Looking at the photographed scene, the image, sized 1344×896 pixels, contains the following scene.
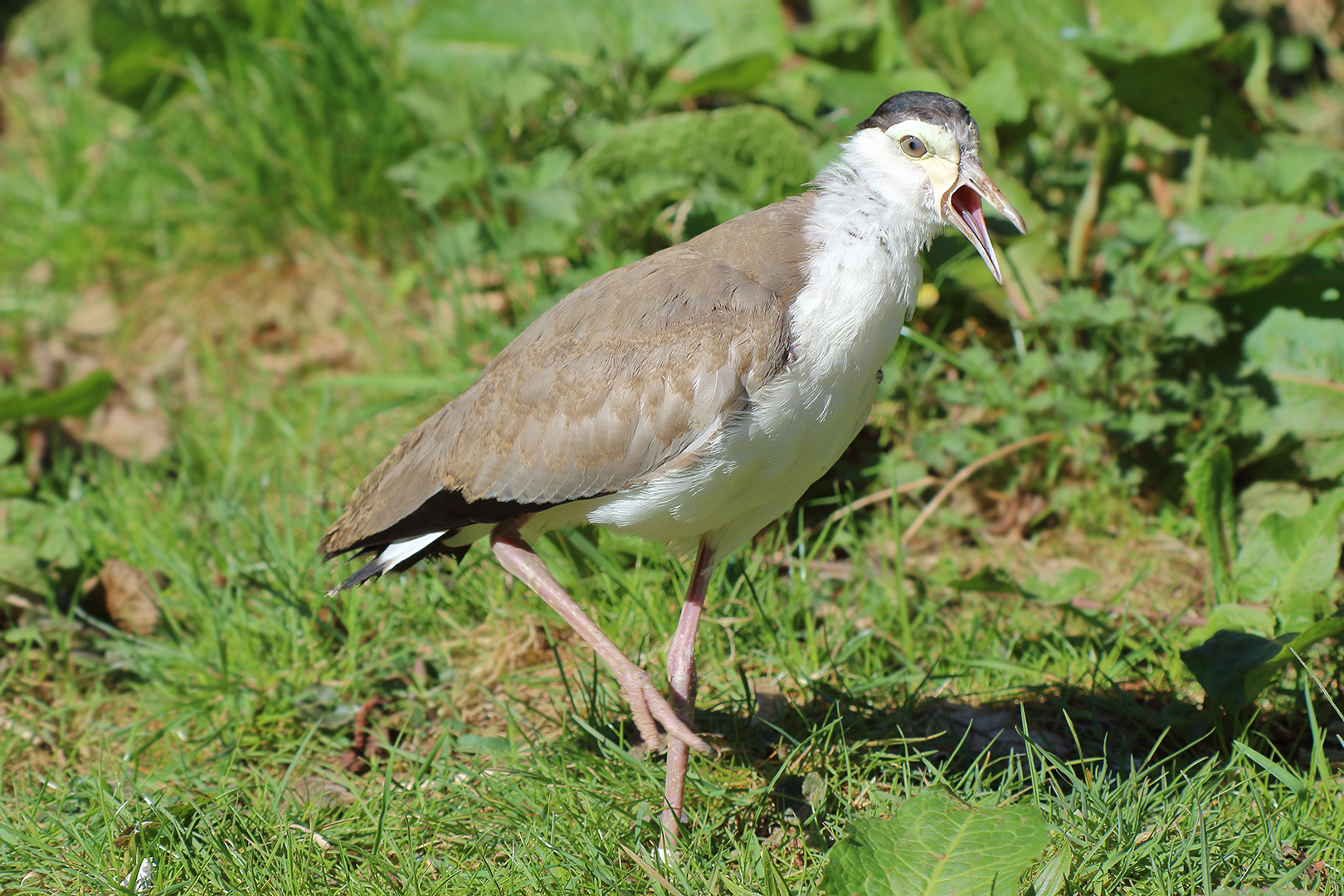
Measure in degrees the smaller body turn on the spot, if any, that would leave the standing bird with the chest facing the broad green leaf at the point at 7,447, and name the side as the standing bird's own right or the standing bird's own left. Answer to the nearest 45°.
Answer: approximately 135° to the standing bird's own left

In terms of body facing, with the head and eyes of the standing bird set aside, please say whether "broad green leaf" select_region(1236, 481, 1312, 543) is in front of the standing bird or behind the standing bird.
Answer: in front

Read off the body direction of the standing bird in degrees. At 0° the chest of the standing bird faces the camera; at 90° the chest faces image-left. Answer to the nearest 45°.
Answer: approximately 270°

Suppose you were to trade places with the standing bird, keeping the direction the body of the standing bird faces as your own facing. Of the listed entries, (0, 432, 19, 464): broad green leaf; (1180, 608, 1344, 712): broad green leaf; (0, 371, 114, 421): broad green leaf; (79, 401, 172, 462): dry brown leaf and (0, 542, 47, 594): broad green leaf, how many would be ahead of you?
1

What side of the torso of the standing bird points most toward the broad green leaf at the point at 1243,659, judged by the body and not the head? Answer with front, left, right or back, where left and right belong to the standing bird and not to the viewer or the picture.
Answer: front

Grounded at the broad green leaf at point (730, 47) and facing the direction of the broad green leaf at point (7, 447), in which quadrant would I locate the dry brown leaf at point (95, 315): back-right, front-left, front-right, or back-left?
front-right

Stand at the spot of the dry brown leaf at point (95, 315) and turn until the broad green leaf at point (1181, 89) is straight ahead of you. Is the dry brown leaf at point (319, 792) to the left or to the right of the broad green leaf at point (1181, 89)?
right

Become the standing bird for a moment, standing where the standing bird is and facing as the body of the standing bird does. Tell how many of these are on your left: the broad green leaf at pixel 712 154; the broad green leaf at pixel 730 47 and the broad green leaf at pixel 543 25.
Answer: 3

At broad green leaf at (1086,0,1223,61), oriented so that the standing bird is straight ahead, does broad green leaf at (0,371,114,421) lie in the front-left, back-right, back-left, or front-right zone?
front-right

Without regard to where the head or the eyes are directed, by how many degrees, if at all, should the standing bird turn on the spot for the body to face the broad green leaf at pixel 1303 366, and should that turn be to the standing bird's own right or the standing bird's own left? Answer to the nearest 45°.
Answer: approximately 45° to the standing bird's own left

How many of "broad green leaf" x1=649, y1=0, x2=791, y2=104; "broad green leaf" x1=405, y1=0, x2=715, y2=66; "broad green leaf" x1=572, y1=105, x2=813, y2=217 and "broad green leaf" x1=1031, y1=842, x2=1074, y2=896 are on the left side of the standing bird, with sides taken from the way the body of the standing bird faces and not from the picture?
3

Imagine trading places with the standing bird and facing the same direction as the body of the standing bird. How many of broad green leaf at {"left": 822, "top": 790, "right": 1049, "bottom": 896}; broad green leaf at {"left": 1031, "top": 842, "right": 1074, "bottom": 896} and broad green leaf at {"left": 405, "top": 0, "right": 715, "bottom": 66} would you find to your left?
1
